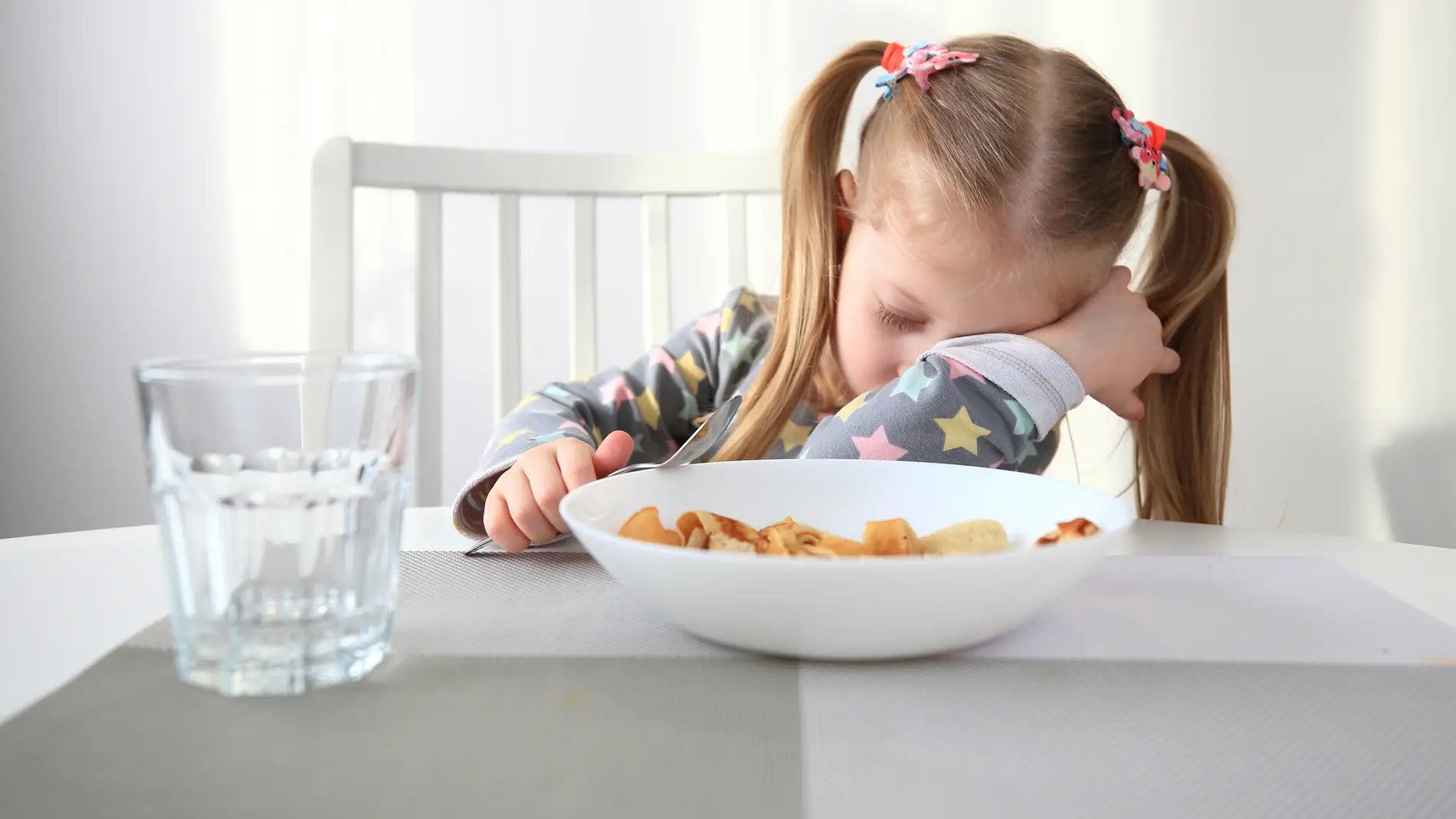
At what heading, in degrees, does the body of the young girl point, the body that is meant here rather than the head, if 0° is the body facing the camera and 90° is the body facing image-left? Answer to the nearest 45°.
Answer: approximately 0°

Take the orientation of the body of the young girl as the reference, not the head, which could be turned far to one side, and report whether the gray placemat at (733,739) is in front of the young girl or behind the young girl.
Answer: in front

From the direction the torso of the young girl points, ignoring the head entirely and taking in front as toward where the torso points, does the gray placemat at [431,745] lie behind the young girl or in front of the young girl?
in front
